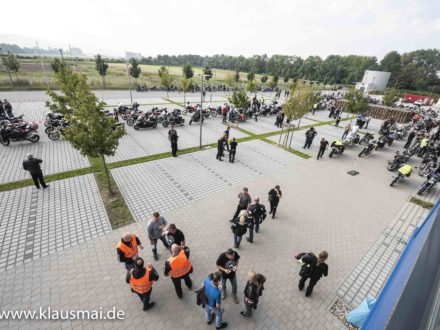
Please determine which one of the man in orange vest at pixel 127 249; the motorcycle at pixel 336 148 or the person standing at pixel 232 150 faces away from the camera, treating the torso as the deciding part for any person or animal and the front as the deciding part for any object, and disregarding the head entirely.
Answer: the person standing

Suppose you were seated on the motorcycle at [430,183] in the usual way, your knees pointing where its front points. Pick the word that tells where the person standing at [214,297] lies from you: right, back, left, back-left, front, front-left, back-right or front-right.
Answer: front-left

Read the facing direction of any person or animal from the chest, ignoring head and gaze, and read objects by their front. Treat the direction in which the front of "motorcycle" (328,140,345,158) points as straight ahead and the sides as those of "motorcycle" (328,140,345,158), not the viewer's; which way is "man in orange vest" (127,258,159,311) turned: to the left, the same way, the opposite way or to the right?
to the right

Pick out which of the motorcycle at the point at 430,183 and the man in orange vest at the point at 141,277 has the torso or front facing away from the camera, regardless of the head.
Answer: the man in orange vest

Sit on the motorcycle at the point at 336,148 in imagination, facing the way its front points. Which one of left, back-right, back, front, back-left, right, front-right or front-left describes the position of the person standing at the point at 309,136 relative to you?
front-right

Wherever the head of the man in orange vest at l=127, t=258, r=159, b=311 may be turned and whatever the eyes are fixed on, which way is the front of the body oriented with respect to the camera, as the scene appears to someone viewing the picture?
away from the camera

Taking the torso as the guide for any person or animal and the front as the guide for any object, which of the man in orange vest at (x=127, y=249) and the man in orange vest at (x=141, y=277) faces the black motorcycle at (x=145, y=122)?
the man in orange vest at (x=141, y=277)

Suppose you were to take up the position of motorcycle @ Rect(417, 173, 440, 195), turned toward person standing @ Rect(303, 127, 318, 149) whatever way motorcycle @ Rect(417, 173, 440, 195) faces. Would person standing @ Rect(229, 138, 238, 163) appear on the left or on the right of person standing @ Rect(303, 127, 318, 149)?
left

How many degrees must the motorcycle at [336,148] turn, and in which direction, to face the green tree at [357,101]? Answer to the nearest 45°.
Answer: approximately 135° to its right

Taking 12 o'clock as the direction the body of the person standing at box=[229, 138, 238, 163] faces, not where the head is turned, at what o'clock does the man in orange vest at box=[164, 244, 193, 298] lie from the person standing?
The man in orange vest is roughly at 6 o'clock from the person standing.

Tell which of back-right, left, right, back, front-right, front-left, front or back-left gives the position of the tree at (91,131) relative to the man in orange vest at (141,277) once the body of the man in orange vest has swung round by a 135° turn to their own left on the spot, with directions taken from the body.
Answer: back-right

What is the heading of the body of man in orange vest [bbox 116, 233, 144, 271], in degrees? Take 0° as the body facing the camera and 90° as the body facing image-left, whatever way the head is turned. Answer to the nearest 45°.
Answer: approximately 315°

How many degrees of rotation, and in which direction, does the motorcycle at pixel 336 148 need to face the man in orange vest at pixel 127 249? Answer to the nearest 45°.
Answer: approximately 45° to its left

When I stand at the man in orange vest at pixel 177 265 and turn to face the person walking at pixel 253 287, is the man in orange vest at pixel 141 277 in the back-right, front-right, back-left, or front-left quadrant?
back-right
